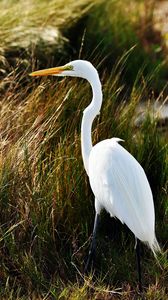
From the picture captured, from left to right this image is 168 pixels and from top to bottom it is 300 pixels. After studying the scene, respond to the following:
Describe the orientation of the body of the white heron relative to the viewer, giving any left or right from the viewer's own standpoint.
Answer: facing to the left of the viewer
